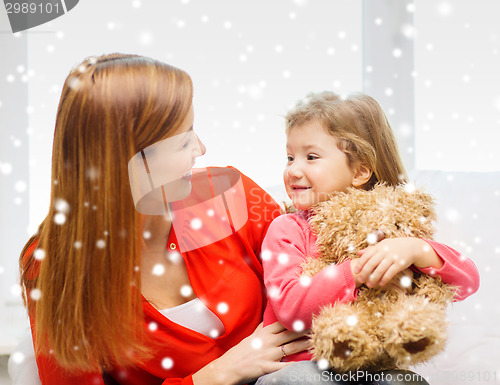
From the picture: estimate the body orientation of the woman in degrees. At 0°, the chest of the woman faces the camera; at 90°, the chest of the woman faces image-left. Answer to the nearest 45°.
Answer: approximately 315°

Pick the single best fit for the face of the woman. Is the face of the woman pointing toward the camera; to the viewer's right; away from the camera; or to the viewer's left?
to the viewer's right

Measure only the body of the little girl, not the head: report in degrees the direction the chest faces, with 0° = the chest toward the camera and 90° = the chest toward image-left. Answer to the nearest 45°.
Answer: approximately 0°
